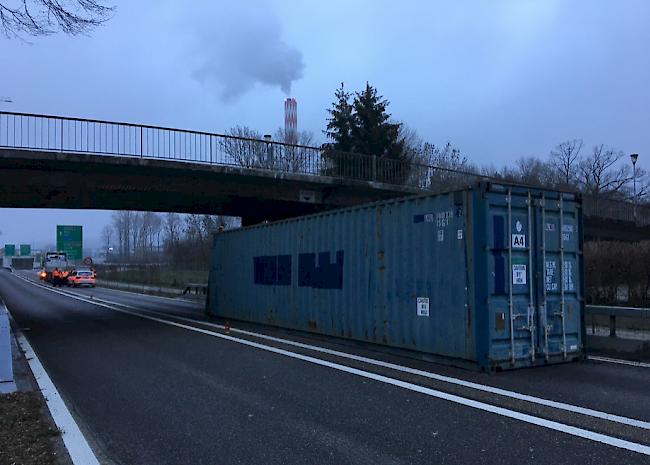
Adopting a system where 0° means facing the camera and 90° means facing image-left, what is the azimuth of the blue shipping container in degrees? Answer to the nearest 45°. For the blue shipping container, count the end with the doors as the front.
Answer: approximately 315°

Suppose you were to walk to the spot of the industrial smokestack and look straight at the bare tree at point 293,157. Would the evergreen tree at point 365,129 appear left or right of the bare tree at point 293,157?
left

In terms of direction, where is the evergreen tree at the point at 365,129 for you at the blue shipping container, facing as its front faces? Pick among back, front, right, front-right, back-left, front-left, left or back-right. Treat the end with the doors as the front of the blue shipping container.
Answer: back-left

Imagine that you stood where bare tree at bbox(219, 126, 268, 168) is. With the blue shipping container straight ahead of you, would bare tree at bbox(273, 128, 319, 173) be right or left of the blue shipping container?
left

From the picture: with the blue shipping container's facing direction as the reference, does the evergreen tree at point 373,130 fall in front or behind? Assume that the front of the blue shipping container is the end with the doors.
behind

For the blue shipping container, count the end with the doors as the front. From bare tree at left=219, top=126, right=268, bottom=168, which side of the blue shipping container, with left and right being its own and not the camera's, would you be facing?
back
